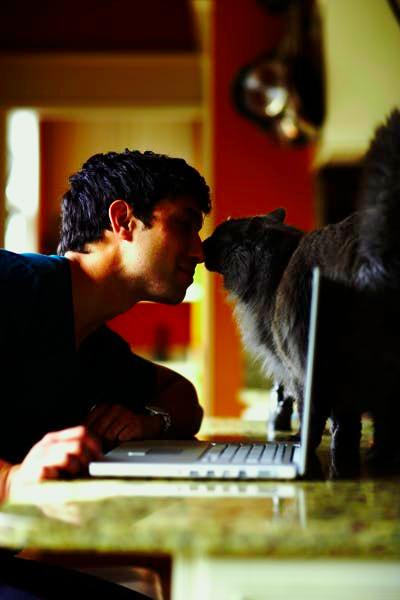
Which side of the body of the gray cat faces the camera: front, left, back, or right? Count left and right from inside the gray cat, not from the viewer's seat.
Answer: left

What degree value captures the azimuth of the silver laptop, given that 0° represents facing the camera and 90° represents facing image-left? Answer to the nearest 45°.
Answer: approximately 90°

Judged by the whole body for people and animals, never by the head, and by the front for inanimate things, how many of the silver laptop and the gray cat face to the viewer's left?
2

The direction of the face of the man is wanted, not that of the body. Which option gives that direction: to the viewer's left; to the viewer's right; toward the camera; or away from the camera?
to the viewer's right
